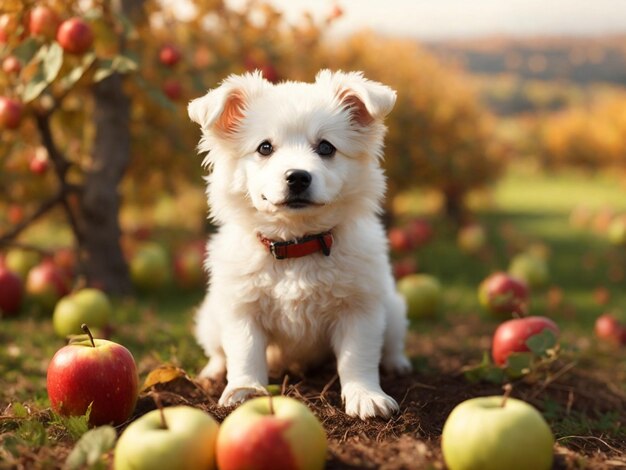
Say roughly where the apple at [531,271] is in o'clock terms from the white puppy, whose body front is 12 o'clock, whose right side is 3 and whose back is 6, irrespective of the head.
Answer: The apple is roughly at 7 o'clock from the white puppy.

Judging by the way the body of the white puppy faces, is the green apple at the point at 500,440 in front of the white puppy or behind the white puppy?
in front

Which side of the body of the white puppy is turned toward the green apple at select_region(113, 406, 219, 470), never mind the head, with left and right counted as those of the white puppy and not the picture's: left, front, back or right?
front

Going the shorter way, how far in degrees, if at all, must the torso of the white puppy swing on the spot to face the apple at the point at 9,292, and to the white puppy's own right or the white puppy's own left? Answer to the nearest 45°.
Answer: approximately 135° to the white puppy's own right

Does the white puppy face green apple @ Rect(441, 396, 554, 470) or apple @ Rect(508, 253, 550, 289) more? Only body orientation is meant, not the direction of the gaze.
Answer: the green apple

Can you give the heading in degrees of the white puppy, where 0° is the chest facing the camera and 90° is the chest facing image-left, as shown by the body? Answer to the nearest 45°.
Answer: approximately 0°

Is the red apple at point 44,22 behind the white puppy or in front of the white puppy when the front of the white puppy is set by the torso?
behind

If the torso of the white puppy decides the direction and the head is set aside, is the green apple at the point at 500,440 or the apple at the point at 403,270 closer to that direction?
the green apple

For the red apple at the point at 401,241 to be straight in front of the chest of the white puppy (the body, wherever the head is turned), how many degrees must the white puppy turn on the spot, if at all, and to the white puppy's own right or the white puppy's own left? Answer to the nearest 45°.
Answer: approximately 180°

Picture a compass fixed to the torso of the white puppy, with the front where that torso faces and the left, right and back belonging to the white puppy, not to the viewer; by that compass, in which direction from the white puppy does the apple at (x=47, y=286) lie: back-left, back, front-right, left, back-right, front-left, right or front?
back-right

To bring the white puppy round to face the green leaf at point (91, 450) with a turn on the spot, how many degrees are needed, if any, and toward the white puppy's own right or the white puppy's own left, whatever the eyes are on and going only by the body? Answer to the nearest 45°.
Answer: approximately 45° to the white puppy's own right
